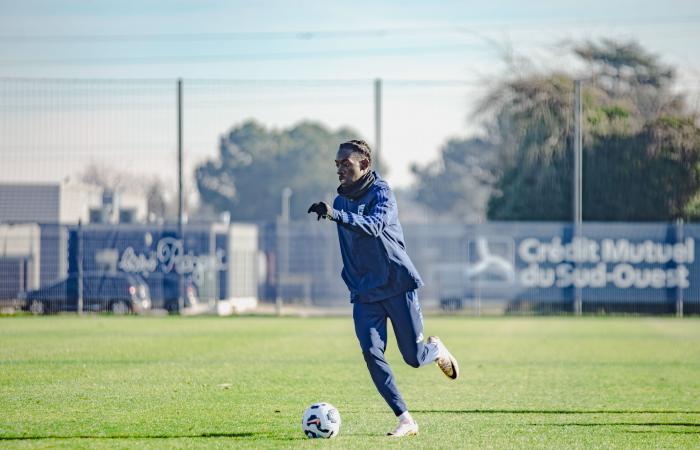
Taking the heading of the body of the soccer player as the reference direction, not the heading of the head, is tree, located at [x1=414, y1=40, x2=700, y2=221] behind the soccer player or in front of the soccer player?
behind

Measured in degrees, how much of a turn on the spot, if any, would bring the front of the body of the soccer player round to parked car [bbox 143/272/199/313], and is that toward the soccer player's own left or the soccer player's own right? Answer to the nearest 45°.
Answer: approximately 135° to the soccer player's own right

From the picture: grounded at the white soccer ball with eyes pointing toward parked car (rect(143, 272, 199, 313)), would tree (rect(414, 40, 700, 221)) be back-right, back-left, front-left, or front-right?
front-right

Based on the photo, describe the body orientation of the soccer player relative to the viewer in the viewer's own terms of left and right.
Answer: facing the viewer and to the left of the viewer

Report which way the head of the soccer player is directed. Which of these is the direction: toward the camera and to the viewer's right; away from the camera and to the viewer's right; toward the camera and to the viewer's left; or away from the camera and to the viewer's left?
toward the camera and to the viewer's left

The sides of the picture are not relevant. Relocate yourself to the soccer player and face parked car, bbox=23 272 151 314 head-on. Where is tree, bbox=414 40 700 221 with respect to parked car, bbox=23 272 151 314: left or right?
right

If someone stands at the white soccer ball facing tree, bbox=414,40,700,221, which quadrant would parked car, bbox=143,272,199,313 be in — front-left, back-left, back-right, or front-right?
front-left
